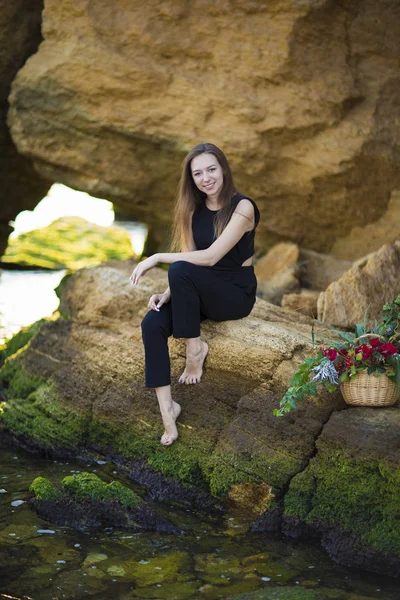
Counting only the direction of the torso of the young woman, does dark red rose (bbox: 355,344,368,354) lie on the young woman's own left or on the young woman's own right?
on the young woman's own left

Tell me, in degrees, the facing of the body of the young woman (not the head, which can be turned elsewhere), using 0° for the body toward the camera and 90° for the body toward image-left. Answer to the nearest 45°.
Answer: approximately 45°

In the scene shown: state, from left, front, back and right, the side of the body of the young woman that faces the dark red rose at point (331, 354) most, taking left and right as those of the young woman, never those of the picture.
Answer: left

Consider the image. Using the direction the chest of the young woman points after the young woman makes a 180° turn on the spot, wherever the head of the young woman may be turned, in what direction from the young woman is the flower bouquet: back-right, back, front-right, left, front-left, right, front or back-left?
right

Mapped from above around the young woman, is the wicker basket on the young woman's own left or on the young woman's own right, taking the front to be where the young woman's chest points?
on the young woman's own left

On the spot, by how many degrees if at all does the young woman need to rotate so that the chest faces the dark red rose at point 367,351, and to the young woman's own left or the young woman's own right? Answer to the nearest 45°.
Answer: approximately 90° to the young woman's own left

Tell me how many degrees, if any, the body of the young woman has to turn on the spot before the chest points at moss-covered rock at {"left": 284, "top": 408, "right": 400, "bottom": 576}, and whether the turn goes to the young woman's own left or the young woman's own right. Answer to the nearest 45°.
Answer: approximately 90° to the young woman's own left
